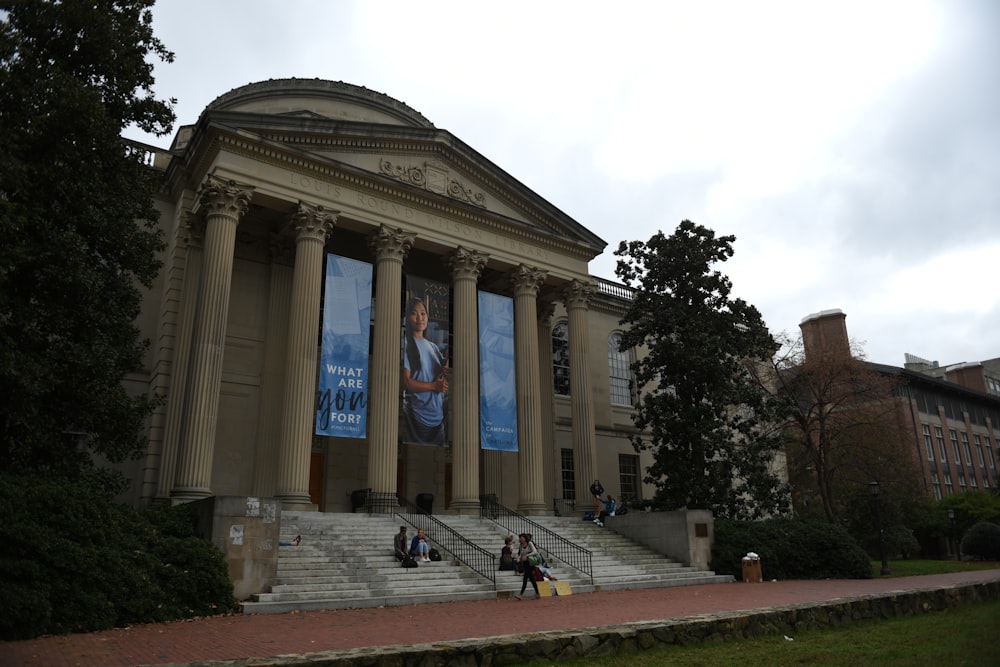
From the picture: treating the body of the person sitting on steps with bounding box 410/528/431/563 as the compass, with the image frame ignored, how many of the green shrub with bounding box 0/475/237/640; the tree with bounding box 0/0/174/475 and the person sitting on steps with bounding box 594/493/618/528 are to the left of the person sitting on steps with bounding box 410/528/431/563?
1

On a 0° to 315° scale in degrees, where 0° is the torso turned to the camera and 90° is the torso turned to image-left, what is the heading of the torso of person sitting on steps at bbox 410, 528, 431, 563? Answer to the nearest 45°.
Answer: approximately 315°

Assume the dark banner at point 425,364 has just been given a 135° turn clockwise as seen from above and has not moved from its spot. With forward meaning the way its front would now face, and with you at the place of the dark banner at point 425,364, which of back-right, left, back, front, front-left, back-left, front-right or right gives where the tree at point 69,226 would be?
front-left

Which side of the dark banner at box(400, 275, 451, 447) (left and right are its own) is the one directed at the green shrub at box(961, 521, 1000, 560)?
left

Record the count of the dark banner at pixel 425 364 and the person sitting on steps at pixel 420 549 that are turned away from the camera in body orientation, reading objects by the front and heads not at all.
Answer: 0

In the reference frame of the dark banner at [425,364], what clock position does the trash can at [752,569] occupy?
The trash can is roughly at 11 o'clock from the dark banner.

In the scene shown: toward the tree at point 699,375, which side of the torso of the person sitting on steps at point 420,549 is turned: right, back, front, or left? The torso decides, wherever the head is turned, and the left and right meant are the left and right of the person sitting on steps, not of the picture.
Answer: left

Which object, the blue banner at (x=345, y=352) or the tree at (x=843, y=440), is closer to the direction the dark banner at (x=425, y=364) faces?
the tree

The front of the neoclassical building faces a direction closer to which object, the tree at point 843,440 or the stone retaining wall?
the stone retaining wall

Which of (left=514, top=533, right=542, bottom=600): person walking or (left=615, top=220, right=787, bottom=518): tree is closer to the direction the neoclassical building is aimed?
the person walking

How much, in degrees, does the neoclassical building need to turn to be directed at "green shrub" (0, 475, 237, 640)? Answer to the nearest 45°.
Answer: approximately 45° to its right

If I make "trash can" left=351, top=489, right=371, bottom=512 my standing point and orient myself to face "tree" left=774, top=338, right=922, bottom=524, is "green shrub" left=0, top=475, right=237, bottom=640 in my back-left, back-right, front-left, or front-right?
back-right

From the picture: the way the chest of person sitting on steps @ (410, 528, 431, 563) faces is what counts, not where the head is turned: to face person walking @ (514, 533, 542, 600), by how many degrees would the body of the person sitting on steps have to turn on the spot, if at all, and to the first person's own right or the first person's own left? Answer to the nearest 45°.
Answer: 0° — they already face them

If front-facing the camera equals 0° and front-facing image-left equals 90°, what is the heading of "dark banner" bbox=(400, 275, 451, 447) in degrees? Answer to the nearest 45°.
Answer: approximately 315°

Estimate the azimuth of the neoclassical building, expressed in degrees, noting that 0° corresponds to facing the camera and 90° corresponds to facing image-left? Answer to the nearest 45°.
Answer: approximately 315°
